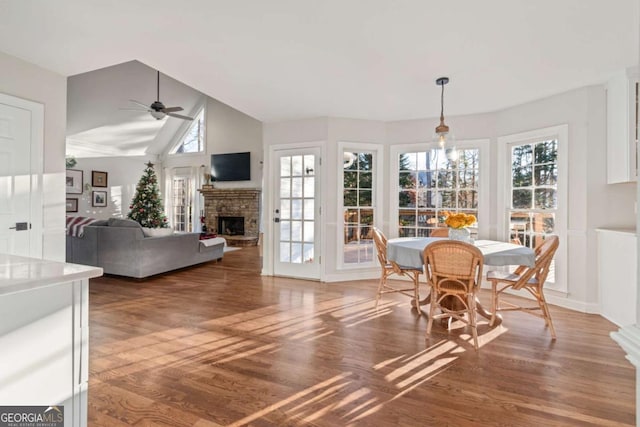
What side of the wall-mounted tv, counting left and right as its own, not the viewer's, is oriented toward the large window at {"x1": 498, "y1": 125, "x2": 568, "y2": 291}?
left

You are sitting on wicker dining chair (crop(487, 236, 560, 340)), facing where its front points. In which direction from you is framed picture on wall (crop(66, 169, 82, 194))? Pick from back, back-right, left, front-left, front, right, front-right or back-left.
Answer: front

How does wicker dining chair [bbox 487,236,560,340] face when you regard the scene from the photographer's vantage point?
facing to the left of the viewer

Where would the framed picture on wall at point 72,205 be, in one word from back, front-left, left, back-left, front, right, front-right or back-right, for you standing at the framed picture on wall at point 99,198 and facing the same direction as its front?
front-right

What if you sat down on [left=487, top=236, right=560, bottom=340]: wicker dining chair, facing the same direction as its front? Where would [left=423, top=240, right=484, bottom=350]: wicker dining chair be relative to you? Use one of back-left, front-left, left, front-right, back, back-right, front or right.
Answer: front-left

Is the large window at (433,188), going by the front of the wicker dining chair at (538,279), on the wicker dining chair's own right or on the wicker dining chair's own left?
on the wicker dining chair's own right

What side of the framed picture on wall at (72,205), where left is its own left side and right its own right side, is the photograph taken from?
front

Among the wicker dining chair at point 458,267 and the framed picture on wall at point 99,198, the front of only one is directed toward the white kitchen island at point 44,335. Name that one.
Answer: the framed picture on wall

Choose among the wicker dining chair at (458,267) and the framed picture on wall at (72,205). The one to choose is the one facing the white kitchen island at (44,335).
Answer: the framed picture on wall

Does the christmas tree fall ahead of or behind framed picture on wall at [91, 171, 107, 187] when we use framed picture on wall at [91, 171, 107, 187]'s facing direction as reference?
ahead

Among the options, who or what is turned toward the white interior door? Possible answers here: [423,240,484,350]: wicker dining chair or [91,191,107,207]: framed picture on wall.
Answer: the framed picture on wall

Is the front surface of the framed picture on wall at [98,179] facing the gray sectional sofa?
yes

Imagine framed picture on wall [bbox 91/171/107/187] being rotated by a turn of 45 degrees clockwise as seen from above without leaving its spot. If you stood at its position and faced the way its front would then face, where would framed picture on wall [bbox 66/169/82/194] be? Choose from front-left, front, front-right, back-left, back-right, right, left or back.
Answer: front

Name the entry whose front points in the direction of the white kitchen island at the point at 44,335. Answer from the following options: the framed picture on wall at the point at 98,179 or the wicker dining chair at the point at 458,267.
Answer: the framed picture on wall

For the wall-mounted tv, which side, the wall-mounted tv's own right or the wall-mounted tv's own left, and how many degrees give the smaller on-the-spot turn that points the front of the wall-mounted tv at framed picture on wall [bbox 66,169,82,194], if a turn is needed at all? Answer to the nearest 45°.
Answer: approximately 45° to the wall-mounted tv's own right

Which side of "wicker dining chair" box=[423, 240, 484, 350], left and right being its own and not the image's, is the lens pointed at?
back
